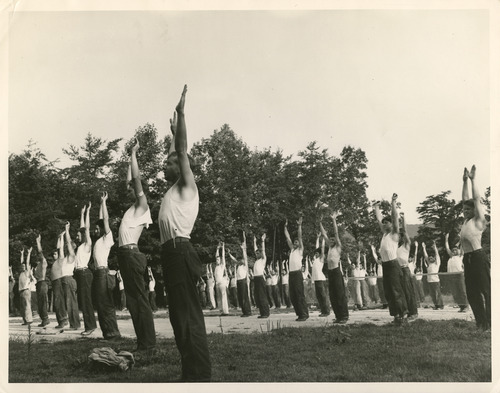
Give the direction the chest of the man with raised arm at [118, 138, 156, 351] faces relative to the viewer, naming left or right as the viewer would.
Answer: facing to the left of the viewer

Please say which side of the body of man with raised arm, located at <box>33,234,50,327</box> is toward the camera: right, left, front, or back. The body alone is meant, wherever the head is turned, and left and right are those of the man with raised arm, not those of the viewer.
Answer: left

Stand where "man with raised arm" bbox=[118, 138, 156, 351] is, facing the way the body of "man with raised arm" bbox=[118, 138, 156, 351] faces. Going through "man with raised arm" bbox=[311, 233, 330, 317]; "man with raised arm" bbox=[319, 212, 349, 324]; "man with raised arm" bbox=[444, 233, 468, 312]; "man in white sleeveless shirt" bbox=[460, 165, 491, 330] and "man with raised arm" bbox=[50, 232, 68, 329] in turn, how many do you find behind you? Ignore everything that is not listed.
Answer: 4

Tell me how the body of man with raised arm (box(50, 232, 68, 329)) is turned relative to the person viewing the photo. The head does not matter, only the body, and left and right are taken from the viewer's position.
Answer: facing to the left of the viewer

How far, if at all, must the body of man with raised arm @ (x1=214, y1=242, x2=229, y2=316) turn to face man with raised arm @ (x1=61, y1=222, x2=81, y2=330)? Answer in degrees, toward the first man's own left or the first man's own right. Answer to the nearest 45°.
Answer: approximately 45° to the first man's own right

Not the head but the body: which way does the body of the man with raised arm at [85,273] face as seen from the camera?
to the viewer's left

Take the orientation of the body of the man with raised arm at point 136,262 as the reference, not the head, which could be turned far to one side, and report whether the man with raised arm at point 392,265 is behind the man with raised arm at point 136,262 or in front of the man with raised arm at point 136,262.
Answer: behind

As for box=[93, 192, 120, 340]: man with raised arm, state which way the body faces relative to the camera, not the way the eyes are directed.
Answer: to the viewer's left

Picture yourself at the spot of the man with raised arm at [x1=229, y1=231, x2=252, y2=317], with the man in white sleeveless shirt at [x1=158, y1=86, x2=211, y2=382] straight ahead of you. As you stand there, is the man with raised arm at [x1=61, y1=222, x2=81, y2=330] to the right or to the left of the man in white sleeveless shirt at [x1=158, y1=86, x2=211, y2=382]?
right

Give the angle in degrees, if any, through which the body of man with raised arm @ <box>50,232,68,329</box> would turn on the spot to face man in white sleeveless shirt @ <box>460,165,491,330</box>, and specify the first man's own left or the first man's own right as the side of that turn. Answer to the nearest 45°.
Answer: approximately 135° to the first man's own left

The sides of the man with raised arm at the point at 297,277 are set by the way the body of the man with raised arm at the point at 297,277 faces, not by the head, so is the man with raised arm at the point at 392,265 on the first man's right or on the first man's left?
on the first man's left

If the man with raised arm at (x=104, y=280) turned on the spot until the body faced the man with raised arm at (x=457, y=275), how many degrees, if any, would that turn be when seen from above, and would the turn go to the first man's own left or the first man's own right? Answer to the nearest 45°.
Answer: approximately 180°
